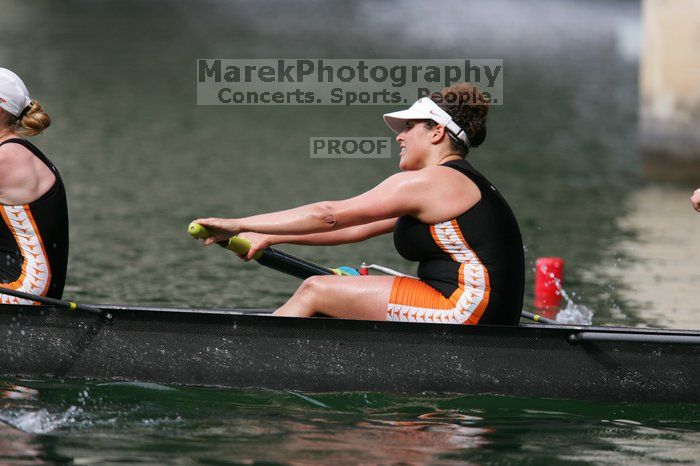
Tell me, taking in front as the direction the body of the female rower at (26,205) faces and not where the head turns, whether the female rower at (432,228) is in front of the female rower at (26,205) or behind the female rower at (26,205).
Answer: behind

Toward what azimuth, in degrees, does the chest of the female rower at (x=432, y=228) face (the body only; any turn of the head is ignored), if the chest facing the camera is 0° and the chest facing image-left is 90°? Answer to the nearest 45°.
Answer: approximately 90°

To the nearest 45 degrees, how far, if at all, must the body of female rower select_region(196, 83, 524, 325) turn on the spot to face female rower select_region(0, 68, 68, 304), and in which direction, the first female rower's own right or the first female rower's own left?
0° — they already face them

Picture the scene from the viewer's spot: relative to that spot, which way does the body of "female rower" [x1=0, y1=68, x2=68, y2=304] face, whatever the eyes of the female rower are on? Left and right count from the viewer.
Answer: facing to the left of the viewer

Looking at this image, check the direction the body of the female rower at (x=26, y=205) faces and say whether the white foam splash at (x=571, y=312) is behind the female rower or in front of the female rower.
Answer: behind

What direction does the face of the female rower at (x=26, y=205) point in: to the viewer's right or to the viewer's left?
to the viewer's left

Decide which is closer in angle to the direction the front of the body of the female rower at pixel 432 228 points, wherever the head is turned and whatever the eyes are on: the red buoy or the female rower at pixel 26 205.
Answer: the female rower

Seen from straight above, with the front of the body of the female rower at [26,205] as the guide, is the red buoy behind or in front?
behind

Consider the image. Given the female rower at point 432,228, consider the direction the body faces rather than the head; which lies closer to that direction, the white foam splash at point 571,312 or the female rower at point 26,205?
the female rower
